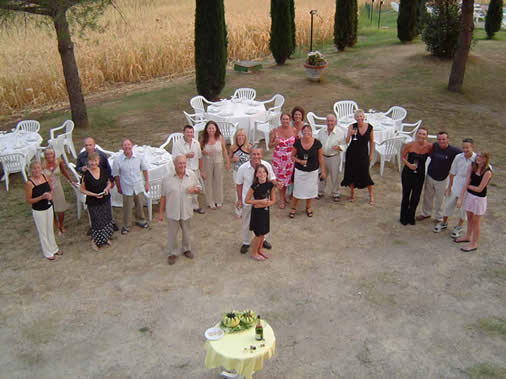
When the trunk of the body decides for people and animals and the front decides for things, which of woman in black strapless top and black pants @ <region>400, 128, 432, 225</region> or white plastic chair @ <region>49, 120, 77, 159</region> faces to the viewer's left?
the white plastic chair

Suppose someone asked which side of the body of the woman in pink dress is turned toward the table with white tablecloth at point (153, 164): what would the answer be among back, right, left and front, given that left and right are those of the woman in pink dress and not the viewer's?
right

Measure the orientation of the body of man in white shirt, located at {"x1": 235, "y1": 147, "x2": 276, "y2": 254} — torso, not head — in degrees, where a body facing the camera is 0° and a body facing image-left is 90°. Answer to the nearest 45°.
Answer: approximately 0°

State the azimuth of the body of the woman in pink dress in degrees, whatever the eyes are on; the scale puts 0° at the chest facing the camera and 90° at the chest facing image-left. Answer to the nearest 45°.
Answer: approximately 0°

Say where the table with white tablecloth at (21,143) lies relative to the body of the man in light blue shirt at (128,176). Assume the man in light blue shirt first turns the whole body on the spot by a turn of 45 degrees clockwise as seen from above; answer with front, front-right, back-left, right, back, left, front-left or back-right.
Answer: right

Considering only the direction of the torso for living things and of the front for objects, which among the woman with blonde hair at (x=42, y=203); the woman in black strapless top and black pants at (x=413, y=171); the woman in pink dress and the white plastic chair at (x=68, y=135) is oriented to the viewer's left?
the white plastic chair

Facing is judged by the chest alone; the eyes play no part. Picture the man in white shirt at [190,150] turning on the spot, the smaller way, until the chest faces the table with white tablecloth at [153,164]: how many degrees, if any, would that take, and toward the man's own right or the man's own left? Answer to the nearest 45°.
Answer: approximately 90° to the man's own right

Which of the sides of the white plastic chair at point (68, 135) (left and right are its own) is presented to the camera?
left

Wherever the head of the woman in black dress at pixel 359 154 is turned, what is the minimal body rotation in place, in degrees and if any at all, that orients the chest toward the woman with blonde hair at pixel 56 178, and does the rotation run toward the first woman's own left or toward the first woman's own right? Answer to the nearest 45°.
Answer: approximately 90° to the first woman's own right

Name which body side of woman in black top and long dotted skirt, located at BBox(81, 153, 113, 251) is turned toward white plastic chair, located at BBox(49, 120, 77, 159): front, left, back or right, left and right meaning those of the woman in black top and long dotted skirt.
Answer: back

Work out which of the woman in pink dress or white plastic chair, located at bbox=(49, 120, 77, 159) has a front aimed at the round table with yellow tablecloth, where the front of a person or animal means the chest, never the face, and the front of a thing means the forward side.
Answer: the woman in pink dress

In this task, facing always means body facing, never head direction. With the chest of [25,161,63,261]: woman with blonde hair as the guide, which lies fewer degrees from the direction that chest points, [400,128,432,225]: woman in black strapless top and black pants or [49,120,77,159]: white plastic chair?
the woman in black strapless top and black pants

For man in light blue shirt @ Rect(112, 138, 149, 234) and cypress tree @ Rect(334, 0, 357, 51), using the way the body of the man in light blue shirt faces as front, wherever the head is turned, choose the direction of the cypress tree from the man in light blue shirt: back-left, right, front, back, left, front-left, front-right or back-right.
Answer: back-left

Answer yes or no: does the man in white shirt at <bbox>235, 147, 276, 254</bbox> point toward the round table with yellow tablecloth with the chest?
yes

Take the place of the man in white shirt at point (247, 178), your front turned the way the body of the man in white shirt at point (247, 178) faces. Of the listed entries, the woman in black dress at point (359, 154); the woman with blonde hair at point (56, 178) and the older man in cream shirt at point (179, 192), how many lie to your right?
2

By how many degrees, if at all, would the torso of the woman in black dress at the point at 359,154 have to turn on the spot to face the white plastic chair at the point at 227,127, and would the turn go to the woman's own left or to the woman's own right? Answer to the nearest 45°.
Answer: approximately 135° to the woman's own right

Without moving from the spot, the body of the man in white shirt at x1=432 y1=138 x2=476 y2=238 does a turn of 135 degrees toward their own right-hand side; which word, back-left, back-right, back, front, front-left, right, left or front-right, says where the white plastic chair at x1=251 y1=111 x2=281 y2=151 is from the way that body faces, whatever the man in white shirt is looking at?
front-left
